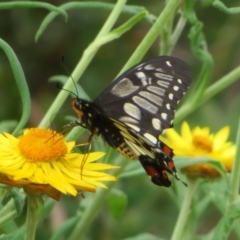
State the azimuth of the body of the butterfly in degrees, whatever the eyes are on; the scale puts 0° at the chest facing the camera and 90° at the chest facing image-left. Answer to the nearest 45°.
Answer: approximately 90°
